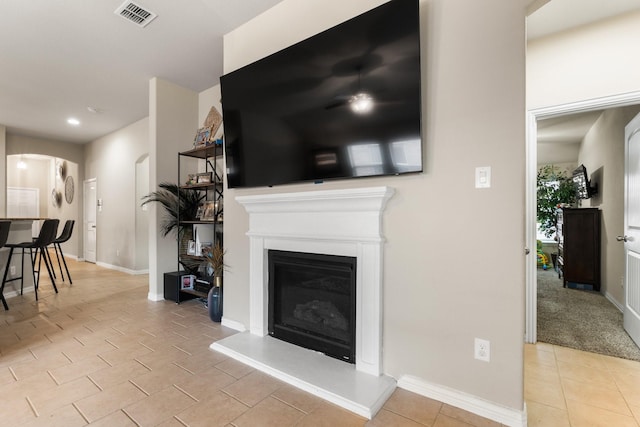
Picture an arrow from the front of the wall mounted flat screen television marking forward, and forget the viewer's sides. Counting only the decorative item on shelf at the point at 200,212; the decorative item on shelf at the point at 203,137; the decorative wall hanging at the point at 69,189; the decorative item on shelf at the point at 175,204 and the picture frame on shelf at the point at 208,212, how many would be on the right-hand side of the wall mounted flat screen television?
5

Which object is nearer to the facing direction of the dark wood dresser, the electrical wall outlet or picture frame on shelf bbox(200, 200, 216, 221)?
the picture frame on shelf

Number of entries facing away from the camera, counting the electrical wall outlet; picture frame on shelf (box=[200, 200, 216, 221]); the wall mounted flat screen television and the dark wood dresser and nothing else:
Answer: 0

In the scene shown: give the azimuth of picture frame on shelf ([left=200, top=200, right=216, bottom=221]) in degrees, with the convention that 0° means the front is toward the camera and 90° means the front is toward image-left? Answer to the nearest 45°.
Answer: approximately 45°

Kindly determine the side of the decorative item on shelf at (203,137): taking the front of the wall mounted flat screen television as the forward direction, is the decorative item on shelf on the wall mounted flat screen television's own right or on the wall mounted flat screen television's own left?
on the wall mounted flat screen television's own right

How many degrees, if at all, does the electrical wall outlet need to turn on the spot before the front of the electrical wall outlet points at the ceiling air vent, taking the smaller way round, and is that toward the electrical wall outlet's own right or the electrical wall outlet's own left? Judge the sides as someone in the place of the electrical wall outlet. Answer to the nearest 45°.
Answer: approximately 45° to the electrical wall outlet's own right

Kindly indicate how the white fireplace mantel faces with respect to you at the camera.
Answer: facing the viewer and to the left of the viewer

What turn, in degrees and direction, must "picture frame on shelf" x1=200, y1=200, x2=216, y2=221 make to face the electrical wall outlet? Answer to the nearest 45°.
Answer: approximately 90° to its left

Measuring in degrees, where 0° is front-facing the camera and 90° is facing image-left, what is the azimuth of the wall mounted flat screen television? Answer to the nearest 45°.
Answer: approximately 45°

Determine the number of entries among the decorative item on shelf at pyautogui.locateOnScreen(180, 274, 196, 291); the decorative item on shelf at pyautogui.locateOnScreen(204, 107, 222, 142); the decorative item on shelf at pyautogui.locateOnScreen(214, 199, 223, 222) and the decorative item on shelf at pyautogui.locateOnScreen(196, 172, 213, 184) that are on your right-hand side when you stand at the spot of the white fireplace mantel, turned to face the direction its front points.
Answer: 4

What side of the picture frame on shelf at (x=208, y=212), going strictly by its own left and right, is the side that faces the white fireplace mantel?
left

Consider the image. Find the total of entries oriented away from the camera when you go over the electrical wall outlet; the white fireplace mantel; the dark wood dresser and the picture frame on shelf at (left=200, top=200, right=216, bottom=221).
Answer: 0
